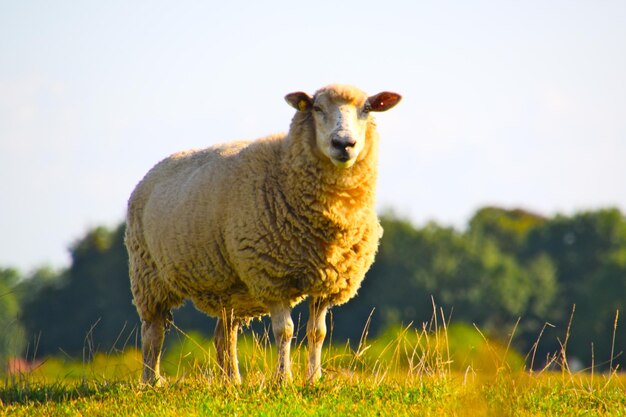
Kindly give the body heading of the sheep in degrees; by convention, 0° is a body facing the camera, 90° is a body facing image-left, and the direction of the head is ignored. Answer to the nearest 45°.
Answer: approximately 315°
